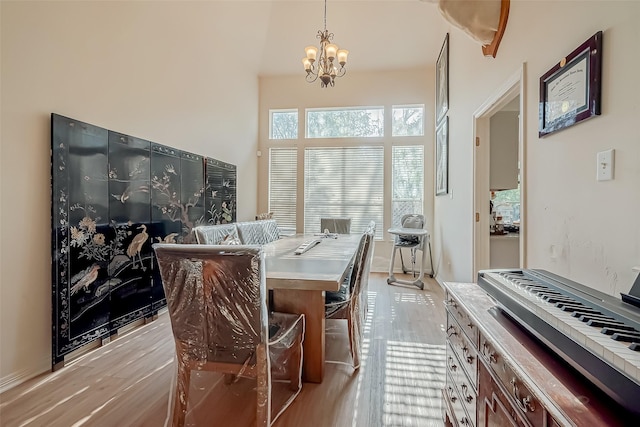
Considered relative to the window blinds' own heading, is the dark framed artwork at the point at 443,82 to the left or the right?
on its left

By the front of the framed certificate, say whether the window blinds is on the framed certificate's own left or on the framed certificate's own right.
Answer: on the framed certificate's own right

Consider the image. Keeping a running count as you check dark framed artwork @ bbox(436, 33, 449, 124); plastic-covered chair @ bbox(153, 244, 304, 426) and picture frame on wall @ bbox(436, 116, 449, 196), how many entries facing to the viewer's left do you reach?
2

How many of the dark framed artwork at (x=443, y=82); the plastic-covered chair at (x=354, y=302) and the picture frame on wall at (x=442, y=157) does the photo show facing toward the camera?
0

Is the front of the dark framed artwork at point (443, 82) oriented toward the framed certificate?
no

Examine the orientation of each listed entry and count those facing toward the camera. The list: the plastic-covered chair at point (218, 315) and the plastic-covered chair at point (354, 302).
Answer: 0

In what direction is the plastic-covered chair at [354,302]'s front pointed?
to the viewer's left

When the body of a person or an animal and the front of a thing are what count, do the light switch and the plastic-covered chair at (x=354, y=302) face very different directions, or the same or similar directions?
same or similar directions

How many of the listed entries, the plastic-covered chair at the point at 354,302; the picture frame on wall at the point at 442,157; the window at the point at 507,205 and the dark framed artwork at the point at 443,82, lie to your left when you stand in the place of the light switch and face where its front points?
0

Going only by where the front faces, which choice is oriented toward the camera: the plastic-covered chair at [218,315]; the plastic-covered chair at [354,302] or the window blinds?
the window blinds

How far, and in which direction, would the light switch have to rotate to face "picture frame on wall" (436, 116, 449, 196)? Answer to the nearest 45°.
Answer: approximately 90° to its right

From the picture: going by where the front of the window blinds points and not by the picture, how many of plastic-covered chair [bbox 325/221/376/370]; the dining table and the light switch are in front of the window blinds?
3

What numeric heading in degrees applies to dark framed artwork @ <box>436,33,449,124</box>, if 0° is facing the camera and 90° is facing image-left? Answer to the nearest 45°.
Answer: approximately 90°

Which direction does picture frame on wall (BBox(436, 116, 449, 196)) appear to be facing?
to the viewer's left

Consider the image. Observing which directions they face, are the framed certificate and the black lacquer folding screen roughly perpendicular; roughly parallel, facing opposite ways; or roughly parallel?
roughly parallel, facing opposite ways

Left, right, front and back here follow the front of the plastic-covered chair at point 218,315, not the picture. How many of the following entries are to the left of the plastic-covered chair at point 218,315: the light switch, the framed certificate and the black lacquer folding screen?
1

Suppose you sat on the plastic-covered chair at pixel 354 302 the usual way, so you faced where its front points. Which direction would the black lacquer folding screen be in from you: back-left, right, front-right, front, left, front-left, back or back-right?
front

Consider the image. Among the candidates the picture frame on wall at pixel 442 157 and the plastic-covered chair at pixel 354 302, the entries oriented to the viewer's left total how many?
2

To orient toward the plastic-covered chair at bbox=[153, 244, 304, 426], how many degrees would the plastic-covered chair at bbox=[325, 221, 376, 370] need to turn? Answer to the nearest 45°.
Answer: approximately 45° to its left

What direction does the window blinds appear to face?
toward the camera

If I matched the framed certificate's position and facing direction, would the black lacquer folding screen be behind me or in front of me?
in front

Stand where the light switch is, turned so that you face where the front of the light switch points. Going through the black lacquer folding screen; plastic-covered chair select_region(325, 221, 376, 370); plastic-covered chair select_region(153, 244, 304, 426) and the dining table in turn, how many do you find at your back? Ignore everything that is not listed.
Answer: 0
